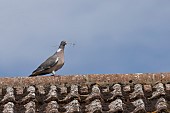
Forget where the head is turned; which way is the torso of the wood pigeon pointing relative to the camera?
to the viewer's right
